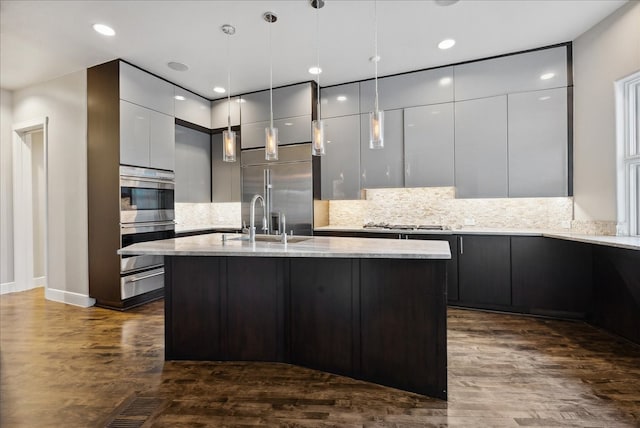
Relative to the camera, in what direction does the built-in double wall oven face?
facing the viewer and to the right of the viewer

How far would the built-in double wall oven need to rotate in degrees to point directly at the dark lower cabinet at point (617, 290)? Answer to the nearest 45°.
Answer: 0° — it already faces it

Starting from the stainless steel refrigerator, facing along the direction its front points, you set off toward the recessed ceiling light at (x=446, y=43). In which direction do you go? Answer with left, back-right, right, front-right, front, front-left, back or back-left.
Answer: left

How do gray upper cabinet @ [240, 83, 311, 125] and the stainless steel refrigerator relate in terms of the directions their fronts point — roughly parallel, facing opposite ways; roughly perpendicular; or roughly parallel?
roughly parallel

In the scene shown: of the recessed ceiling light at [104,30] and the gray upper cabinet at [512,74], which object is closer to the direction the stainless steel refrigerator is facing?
the recessed ceiling light

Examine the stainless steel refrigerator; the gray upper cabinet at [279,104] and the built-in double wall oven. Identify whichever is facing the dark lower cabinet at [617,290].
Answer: the built-in double wall oven

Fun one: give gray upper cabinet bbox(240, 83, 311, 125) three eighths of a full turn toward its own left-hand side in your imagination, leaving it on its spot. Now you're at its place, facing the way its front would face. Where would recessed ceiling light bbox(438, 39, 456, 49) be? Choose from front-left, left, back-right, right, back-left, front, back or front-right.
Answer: front-right

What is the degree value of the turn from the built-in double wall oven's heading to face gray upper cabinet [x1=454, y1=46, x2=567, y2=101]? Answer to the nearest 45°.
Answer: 0° — it already faces it

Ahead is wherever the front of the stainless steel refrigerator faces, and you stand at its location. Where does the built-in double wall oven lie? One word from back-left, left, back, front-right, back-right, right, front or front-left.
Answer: front-right

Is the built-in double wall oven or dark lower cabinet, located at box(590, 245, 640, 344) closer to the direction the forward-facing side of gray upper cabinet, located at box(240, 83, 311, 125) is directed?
the built-in double wall oven

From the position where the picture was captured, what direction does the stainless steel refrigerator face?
facing the viewer and to the left of the viewer

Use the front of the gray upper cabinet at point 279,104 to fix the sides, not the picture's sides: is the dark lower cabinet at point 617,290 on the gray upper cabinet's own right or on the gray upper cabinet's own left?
on the gray upper cabinet's own left

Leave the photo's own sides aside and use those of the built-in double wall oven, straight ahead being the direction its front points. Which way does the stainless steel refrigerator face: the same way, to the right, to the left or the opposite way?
to the right

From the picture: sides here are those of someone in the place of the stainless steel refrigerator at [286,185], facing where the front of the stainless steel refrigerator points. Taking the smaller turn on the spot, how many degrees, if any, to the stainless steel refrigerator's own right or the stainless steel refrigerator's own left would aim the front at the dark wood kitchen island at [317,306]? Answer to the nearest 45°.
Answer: approximately 45° to the stainless steel refrigerator's own left

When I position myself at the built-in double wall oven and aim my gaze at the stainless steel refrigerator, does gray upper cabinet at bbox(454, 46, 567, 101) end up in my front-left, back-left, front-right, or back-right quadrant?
front-right

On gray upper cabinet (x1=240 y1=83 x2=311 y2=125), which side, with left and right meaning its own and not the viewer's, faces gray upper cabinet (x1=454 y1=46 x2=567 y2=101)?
left

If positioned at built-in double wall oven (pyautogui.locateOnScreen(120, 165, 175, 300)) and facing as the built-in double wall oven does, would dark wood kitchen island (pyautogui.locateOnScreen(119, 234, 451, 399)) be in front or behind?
in front
